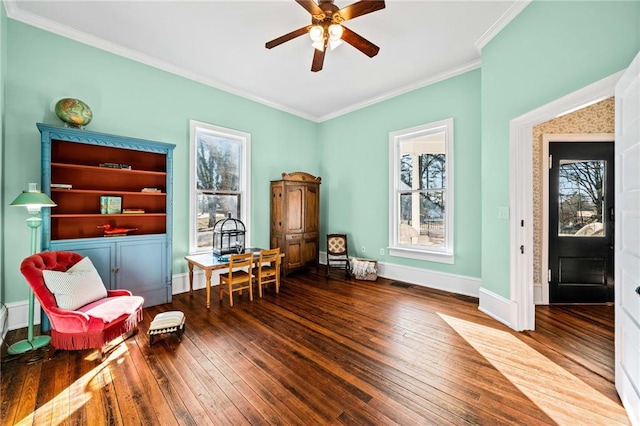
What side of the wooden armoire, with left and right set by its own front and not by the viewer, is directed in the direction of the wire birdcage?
right

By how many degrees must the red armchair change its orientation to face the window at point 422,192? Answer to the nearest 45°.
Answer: approximately 45° to its left

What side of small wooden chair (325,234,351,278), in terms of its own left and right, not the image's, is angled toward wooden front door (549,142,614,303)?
left

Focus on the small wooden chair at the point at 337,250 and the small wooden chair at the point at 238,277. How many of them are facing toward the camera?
1

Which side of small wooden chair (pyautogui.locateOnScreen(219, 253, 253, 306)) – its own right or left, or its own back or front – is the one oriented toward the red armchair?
left

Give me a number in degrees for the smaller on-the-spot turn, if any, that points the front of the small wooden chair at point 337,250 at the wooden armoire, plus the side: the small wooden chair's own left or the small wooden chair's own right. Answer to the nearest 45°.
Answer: approximately 90° to the small wooden chair's own right

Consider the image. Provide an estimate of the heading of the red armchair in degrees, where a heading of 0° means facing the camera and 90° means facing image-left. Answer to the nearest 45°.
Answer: approximately 315°

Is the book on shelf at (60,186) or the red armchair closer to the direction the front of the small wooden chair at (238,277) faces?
the book on shelf

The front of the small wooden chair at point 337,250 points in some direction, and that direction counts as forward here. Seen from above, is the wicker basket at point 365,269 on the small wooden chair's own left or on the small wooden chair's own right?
on the small wooden chair's own left

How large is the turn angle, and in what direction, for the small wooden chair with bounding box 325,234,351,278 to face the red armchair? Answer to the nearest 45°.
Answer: approximately 45° to its right

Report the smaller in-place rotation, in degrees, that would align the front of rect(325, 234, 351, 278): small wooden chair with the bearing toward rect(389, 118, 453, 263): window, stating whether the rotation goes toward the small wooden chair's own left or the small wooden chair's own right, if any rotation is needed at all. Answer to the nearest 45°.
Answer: approximately 90° to the small wooden chair's own left
